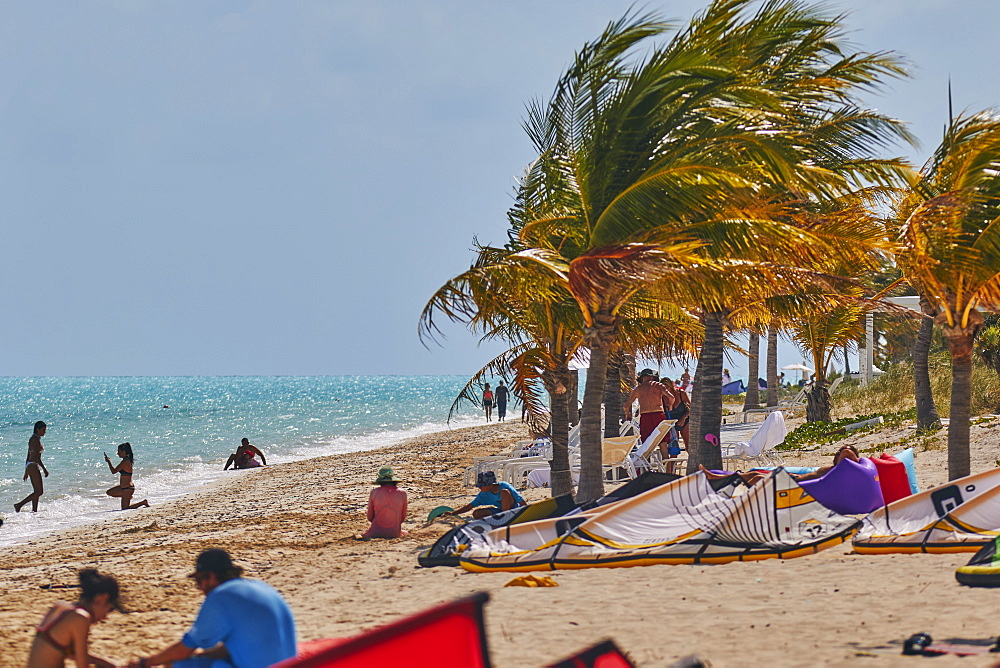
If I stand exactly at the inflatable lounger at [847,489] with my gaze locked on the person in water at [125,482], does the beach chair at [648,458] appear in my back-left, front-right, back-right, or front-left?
front-right

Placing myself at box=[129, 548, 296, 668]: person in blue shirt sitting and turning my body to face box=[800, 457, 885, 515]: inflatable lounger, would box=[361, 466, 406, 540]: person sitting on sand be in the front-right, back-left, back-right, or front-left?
front-left

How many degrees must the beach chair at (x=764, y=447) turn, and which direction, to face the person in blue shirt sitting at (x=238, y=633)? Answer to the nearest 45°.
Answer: approximately 90° to its left

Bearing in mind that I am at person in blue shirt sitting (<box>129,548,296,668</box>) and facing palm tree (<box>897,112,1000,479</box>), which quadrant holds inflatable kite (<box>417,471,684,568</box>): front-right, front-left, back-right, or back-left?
front-left

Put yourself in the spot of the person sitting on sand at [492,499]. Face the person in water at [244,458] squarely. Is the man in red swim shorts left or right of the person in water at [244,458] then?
right

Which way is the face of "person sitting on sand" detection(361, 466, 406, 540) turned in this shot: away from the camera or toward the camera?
away from the camera

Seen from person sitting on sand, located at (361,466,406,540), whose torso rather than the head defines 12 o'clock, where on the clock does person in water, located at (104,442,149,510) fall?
The person in water is roughly at 11 o'clock from the person sitting on sand.

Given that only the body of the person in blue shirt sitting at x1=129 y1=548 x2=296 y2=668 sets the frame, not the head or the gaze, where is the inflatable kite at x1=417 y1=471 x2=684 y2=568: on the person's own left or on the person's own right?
on the person's own right

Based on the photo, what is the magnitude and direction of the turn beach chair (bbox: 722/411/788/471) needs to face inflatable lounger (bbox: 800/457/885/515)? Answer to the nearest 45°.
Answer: approximately 90° to its left

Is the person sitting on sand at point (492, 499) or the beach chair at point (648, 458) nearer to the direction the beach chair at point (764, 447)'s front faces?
the beach chair

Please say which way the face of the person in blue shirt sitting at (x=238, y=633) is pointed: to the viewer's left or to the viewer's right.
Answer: to the viewer's left

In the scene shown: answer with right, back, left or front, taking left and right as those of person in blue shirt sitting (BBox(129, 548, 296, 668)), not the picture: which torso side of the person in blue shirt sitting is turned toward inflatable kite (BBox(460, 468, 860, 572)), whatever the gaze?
right

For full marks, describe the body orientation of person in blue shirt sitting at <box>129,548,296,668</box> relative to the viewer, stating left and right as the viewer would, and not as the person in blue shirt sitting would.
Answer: facing away from the viewer and to the left of the viewer

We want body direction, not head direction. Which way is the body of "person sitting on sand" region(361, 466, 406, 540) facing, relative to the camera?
away from the camera
